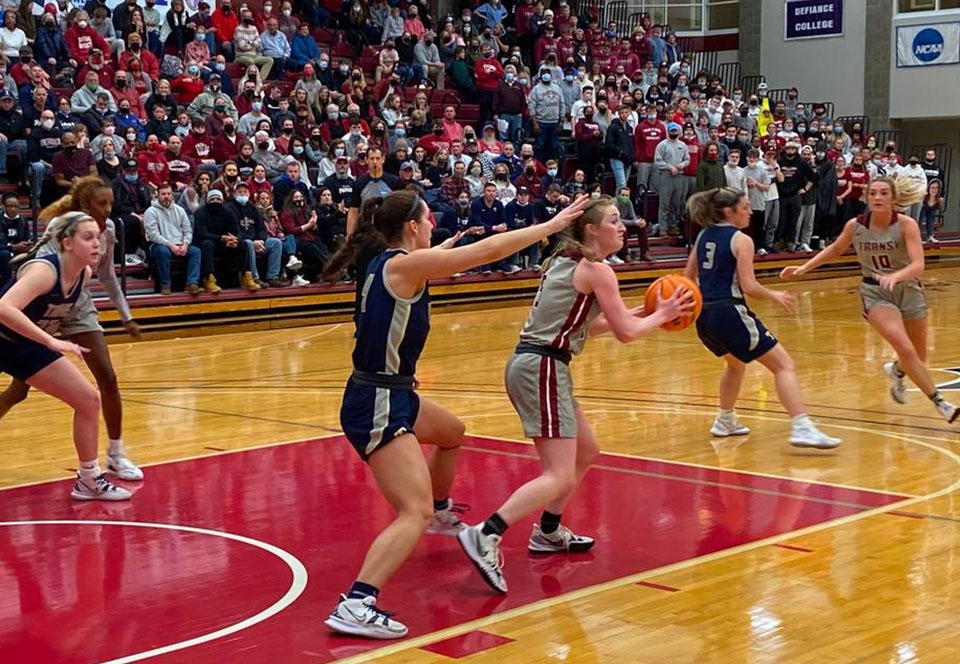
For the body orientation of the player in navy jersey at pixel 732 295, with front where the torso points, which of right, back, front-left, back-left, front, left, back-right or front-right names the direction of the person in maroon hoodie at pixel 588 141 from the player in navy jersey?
front-left

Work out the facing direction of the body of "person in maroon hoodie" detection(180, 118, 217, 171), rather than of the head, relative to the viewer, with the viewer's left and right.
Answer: facing the viewer and to the right of the viewer

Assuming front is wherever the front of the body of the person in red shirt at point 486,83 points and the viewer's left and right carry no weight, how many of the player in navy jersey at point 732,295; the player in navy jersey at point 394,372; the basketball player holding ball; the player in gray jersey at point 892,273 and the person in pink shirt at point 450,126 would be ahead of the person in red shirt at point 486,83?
5

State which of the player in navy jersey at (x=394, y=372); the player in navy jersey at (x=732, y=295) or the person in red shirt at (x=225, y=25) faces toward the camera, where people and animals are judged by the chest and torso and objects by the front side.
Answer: the person in red shirt

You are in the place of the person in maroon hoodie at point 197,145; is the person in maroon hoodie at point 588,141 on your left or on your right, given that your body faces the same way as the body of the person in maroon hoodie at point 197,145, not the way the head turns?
on your left

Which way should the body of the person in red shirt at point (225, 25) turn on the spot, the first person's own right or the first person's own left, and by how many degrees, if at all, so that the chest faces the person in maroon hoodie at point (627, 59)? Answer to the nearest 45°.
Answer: approximately 135° to the first person's own left

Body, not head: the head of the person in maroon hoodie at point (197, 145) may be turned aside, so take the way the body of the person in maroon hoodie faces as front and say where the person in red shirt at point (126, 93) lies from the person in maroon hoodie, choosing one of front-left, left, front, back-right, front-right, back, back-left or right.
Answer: back

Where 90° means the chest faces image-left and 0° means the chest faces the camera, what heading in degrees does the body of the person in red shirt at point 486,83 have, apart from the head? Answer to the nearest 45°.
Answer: approximately 0°

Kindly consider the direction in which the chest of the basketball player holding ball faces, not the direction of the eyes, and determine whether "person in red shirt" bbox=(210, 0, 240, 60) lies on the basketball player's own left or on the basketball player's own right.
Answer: on the basketball player's own left

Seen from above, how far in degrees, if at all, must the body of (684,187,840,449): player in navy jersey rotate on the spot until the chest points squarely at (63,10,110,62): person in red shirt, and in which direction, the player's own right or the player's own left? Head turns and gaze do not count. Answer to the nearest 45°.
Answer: approximately 90° to the player's own left

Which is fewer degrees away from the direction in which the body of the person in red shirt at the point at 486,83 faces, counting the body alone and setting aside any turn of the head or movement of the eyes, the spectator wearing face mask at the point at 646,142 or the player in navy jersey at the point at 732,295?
the player in navy jersey

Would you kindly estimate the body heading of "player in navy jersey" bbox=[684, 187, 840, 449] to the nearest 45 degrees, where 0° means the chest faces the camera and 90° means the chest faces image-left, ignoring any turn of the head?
approximately 225°

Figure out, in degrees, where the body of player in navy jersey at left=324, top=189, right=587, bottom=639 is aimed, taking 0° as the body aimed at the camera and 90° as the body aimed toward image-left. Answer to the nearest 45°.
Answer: approximately 270°

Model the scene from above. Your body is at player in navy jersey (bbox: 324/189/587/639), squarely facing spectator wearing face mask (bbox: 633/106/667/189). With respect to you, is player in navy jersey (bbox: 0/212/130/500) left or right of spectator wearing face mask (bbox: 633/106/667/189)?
left

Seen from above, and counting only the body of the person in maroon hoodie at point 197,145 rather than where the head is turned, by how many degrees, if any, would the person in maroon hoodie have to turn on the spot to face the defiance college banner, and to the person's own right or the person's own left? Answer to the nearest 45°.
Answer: approximately 90° to the person's own left

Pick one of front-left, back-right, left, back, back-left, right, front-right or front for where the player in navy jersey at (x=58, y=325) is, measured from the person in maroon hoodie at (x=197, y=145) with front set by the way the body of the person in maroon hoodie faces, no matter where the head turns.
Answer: front-right

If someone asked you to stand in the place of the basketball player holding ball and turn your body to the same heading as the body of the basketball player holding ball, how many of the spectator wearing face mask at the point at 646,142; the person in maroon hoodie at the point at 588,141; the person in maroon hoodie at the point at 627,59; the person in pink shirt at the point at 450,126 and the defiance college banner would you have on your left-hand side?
5
